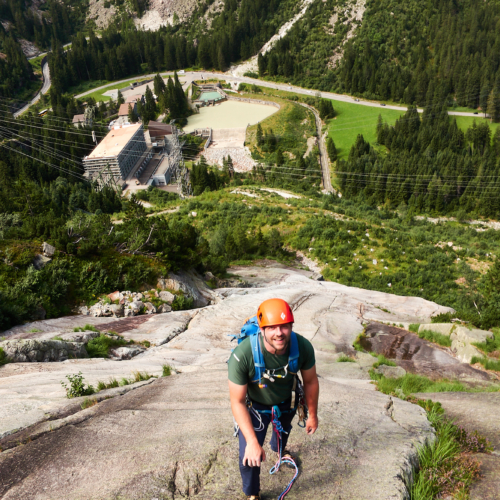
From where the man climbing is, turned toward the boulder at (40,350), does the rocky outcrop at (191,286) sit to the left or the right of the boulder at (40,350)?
right

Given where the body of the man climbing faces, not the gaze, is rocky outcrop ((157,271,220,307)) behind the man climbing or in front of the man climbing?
behind

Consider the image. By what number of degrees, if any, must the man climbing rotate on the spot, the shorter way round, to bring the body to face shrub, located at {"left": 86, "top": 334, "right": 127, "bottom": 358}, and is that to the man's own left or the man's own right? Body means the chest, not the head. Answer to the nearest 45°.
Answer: approximately 135° to the man's own right

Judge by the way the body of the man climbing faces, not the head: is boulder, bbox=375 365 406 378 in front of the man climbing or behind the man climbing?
behind

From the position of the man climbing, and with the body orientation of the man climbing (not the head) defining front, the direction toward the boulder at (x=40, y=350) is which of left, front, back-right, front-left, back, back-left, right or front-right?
back-right

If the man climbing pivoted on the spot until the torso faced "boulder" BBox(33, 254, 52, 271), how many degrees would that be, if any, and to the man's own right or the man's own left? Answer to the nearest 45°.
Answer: approximately 135° to the man's own right

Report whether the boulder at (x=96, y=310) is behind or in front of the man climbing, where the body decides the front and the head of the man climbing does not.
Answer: behind

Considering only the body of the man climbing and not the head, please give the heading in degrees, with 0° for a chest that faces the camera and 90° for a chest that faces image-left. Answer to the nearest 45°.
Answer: approximately 0°

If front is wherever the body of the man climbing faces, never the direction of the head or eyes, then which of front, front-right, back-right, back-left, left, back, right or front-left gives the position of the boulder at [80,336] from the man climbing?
back-right

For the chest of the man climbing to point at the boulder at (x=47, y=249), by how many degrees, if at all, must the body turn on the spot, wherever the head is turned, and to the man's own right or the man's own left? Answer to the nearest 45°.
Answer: approximately 135° to the man's own right

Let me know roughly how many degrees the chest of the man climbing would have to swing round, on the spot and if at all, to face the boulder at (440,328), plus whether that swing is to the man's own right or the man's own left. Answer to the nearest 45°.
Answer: approximately 135° to the man's own left

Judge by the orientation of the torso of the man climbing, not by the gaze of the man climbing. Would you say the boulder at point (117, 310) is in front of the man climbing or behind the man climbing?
behind
